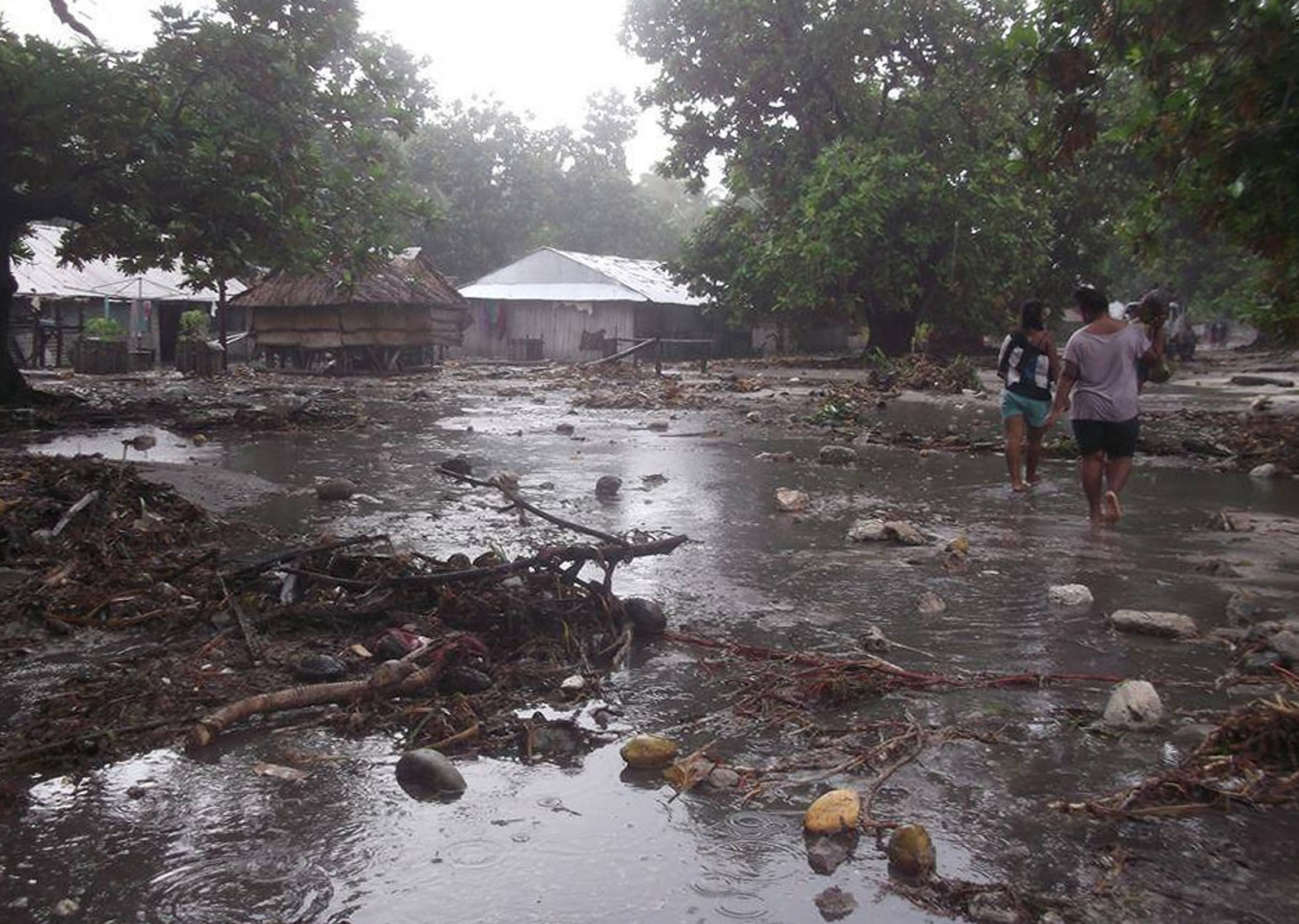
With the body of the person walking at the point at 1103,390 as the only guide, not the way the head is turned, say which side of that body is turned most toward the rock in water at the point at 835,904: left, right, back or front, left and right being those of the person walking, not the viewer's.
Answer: back

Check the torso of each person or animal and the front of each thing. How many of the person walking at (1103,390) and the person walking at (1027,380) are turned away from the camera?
2

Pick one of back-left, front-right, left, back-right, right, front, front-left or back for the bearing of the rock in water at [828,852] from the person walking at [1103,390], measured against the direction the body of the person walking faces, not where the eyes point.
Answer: back

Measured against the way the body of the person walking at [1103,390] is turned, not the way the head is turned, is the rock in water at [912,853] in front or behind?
behind

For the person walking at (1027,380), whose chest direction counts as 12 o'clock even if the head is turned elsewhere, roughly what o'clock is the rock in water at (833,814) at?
The rock in water is roughly at 6 o'clock from the person walking.

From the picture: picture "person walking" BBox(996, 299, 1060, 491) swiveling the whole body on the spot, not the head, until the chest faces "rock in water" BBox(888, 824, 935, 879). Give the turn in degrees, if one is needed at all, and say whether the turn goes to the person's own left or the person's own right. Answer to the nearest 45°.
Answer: approximately 180°

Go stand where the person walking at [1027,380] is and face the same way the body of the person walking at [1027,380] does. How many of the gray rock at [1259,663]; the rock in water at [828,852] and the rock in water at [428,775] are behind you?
3

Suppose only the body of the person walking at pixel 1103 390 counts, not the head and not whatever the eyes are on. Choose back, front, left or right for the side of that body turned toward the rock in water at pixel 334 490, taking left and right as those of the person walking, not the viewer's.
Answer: left

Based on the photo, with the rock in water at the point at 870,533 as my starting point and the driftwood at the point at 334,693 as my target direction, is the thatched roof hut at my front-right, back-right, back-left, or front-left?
back-right

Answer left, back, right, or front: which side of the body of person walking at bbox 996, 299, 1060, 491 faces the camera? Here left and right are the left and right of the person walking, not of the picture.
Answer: back

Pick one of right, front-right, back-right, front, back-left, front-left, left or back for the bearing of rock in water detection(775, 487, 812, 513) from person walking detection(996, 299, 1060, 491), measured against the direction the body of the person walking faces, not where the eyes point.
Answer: back-left

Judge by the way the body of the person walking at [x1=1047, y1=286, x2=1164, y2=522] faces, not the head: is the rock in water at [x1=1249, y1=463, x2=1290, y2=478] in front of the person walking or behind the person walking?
in front

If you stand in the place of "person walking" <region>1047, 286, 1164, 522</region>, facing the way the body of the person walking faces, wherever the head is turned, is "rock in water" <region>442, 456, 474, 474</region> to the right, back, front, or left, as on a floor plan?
left

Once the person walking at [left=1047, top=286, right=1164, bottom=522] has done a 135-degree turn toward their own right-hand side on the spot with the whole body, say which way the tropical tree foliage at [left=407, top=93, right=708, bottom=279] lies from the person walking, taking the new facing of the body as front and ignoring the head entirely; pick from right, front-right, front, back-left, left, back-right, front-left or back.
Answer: back

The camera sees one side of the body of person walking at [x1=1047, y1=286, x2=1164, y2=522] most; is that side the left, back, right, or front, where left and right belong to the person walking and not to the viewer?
back

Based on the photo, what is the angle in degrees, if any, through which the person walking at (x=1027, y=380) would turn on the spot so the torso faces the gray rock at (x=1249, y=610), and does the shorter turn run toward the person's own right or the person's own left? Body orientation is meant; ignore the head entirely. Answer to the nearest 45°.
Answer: approximately 180°

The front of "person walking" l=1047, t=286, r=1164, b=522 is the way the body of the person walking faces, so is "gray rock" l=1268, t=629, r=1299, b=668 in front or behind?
behind

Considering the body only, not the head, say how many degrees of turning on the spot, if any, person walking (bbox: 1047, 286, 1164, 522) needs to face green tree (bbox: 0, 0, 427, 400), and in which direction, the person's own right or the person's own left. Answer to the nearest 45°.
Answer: approximately 90° to the person's own left

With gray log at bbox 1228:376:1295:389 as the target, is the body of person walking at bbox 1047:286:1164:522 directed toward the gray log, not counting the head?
yes

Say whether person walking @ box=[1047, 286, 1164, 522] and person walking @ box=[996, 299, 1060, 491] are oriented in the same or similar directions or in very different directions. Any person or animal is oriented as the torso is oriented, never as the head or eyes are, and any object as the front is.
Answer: same or similar directions

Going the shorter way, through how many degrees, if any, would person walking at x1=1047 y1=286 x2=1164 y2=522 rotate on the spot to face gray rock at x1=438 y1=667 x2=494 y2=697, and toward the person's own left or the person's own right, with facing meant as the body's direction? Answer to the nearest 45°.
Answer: approximately 135° to the person's own left
